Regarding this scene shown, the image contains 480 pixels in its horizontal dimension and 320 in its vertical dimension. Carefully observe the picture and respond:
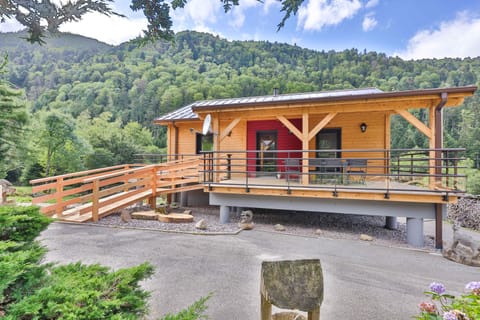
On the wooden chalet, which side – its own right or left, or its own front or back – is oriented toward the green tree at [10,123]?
right

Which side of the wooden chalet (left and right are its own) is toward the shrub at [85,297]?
front

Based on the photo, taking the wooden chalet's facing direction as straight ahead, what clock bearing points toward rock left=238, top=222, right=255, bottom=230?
The rock is roughly at 2 o'clock from the wooden chalet.

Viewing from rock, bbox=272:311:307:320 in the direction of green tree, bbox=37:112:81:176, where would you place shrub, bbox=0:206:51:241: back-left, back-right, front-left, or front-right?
front-left

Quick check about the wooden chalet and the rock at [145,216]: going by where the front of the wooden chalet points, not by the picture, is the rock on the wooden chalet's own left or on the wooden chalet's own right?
on the wooden chalet's own right

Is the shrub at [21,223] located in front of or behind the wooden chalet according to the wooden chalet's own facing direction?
in front

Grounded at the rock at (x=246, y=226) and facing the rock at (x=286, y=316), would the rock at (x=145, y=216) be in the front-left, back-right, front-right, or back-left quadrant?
back-right

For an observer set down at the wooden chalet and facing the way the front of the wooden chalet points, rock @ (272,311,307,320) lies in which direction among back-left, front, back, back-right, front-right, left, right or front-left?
front

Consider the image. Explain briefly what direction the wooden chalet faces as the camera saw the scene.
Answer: facing the viewer

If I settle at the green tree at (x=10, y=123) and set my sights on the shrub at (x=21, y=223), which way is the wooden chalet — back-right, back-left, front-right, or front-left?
front-left

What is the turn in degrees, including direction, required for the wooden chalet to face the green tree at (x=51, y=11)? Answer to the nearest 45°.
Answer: approximately 45° to its right
